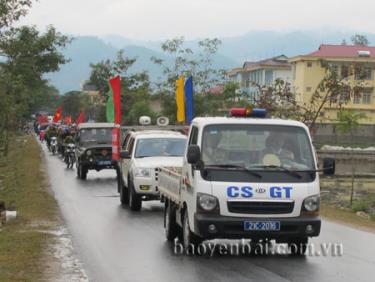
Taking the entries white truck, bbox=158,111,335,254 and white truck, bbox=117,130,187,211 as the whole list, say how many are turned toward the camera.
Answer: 2

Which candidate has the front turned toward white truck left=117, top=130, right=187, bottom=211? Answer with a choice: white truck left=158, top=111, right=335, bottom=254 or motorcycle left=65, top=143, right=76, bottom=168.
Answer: the motorcycle

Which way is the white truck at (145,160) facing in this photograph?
toward the camera

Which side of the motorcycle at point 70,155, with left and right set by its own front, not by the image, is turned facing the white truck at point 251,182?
front

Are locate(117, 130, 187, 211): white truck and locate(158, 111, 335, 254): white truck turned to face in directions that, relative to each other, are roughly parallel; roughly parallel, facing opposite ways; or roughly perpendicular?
roughly parallel

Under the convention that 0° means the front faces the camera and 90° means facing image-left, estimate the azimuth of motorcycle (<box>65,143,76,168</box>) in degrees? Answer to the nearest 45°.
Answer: approximately 0°

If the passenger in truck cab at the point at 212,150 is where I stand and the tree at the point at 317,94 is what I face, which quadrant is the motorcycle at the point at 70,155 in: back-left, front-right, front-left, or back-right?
front-left

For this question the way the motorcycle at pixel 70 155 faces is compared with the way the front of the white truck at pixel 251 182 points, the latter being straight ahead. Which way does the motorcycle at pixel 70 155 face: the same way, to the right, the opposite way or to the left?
the same way

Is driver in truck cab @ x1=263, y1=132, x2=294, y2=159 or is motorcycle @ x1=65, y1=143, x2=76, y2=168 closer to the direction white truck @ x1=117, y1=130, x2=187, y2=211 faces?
the driver in truck cab

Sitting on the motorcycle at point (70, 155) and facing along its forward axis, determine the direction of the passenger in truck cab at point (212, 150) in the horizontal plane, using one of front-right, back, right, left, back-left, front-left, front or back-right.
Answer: front

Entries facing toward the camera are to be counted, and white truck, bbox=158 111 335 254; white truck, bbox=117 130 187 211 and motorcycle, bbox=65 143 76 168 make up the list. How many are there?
3

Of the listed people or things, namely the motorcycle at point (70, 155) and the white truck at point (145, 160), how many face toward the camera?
2

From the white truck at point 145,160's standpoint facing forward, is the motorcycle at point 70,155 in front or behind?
behind

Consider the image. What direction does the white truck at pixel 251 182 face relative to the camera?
toward the camera

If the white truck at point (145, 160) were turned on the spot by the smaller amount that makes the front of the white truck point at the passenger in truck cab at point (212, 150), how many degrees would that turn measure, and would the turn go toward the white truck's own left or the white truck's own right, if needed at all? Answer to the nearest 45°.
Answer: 0° — it already faces them
